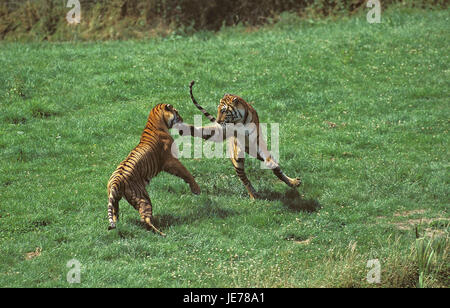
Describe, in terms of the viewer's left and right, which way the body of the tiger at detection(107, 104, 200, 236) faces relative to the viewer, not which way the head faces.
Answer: facing away from the viewer and to the right of the viewer
